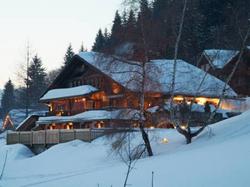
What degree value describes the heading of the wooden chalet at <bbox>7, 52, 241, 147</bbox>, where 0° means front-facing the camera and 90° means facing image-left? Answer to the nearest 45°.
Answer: approximately 45°
